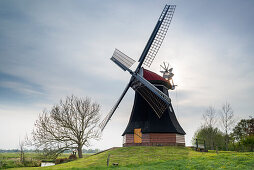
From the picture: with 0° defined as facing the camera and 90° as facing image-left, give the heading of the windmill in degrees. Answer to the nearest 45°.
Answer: approximately 45°
